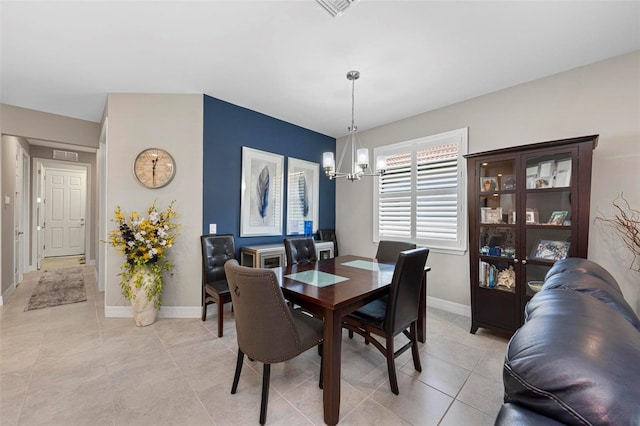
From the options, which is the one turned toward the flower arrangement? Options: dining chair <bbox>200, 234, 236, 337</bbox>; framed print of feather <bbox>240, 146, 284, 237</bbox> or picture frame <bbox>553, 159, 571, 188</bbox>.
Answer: the picture frame

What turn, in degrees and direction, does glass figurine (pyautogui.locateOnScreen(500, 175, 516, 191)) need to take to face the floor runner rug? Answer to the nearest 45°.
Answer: approximately 45° to its right

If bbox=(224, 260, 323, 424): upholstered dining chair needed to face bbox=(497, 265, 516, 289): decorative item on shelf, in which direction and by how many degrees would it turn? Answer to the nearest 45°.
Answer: approximately 45° to its right

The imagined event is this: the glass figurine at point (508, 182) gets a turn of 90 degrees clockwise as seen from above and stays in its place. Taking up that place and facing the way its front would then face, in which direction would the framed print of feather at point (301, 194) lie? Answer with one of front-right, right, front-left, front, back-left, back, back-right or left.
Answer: front

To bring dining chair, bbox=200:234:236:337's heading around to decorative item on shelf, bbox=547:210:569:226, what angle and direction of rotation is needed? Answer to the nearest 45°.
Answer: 0° — it already faces it

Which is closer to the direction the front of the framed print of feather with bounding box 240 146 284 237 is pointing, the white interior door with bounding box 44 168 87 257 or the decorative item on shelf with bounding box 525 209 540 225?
the decorative item on shelf

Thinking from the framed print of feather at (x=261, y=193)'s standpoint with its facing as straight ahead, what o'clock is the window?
The window is roughly at 11 o'clock from the framed print of feather.

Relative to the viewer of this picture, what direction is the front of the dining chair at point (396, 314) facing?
facing away from the viewer and to the left of the viewer
